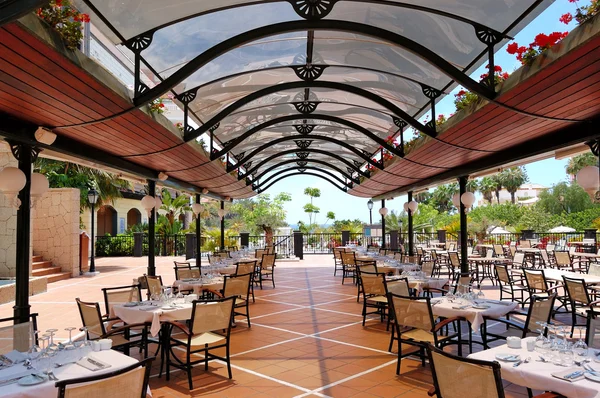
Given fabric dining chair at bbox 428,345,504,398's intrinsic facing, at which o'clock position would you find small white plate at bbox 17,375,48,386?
The small white plate is roughly at 7 o'clock from the fabric dining chair.

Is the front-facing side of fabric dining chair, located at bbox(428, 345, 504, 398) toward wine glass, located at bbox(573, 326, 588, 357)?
yes

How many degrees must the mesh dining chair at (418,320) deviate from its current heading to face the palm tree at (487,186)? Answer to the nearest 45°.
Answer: approximately 45° to its left

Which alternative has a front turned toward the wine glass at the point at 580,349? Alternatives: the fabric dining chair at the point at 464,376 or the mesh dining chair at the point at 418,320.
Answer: the fabric dining chair at the point at 464,376

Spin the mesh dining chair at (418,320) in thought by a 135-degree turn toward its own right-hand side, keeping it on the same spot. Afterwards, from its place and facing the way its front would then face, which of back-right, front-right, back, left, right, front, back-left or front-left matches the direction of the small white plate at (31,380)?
front-right

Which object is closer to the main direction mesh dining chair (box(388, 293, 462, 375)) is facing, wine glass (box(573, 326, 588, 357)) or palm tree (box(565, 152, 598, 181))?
the palm tree

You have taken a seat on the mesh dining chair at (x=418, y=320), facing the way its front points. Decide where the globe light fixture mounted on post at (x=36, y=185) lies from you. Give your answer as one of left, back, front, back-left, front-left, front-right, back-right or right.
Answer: back-left

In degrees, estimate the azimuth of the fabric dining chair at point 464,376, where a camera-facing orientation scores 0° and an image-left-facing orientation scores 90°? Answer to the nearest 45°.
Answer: approximately 225°

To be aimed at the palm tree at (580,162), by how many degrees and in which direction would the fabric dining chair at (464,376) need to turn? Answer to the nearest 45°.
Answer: approximately 45° to its left

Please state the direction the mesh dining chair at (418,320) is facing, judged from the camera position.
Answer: facing away from the viewer and to the right of the viewer

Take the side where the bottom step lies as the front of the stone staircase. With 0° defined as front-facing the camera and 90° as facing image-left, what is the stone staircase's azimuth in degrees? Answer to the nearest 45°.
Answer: approximately 315°
